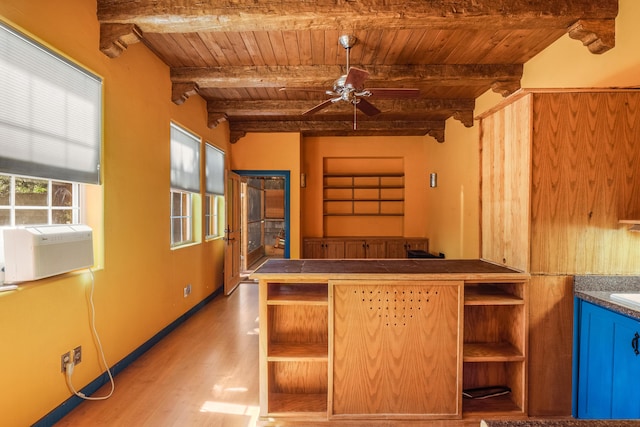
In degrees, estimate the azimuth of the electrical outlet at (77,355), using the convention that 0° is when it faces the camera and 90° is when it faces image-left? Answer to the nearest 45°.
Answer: approximately 315°

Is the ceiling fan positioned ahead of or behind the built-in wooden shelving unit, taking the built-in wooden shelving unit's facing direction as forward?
ahead

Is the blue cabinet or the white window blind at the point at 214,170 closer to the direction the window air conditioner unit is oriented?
the blue cabinet

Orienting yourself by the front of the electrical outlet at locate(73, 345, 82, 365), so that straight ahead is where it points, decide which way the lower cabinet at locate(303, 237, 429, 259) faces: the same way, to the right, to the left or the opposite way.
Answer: to the right

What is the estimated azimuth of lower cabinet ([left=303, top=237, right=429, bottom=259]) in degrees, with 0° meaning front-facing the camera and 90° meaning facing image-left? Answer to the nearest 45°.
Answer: approximately 0°

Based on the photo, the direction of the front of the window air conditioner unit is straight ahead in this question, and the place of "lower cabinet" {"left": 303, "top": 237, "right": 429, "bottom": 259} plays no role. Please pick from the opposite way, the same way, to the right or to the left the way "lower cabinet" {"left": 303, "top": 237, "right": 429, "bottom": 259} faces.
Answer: to the right

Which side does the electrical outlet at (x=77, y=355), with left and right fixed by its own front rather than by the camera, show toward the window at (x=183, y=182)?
left

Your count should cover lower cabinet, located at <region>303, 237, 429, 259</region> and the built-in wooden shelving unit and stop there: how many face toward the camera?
2

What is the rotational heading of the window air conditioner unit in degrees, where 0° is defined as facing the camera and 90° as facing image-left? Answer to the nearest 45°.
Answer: approximately 315°
